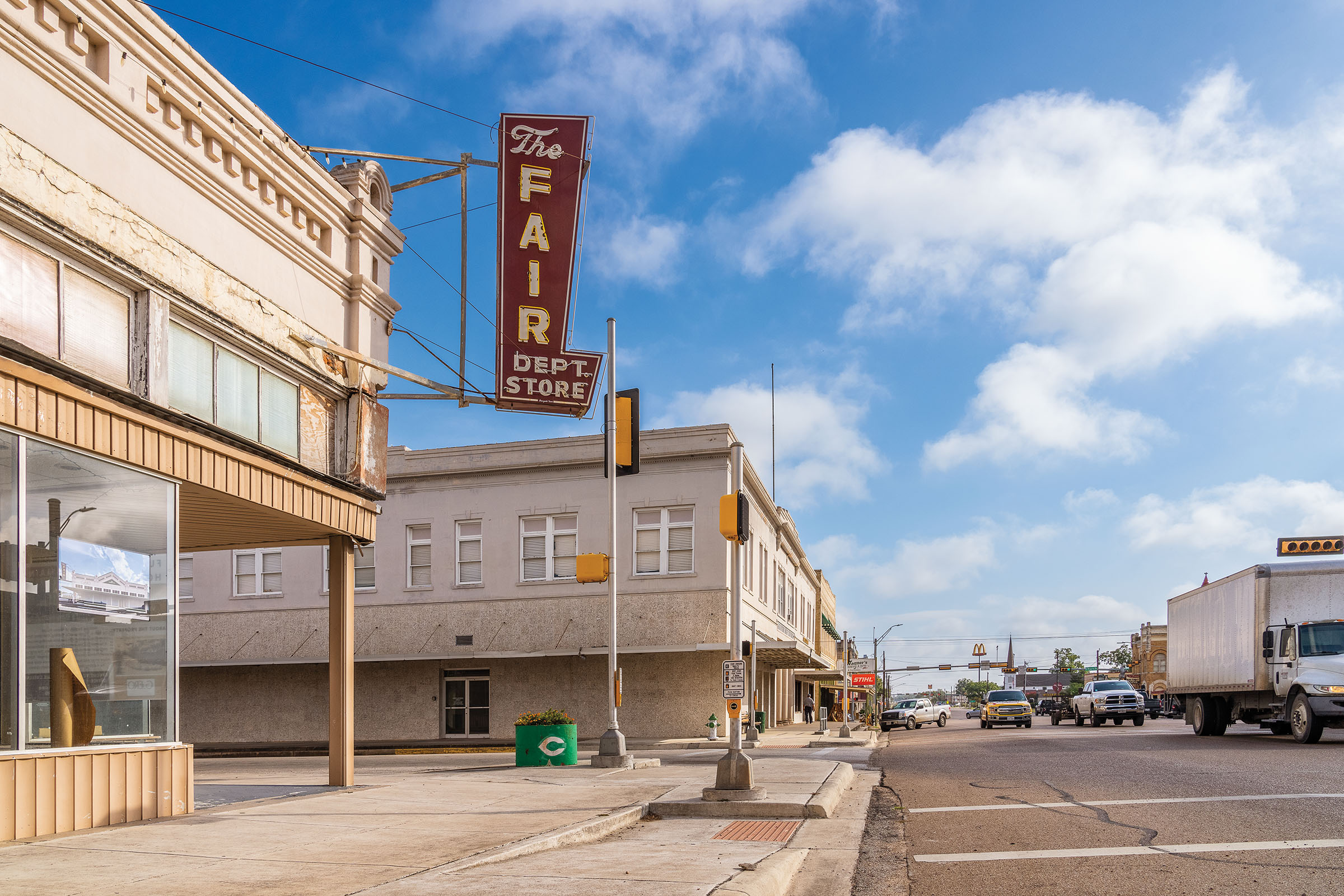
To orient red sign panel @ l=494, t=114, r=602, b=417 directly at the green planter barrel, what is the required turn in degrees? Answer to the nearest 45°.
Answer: approximately 180°

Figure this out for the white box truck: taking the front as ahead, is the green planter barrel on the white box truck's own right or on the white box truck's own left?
on the white box truck's own right

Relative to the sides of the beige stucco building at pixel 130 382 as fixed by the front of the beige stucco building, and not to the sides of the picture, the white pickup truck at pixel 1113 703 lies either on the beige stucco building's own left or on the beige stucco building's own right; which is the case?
on the beige stucco building's own left

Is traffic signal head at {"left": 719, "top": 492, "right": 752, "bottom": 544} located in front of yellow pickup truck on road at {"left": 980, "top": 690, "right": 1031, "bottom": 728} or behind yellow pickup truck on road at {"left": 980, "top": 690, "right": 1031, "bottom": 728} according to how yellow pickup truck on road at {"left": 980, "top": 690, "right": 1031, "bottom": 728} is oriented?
in front

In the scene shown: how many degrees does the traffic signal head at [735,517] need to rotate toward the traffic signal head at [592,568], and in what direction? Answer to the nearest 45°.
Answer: approximately 90° to its left

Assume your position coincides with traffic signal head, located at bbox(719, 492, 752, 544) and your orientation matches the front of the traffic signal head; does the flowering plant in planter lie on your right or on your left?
on your left

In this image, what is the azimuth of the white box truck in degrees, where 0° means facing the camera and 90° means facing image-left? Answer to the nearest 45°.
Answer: approximately 315°

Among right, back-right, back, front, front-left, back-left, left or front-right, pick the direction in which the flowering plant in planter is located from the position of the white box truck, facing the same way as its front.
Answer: right

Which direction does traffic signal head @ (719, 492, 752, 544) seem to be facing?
to the viewer's right
